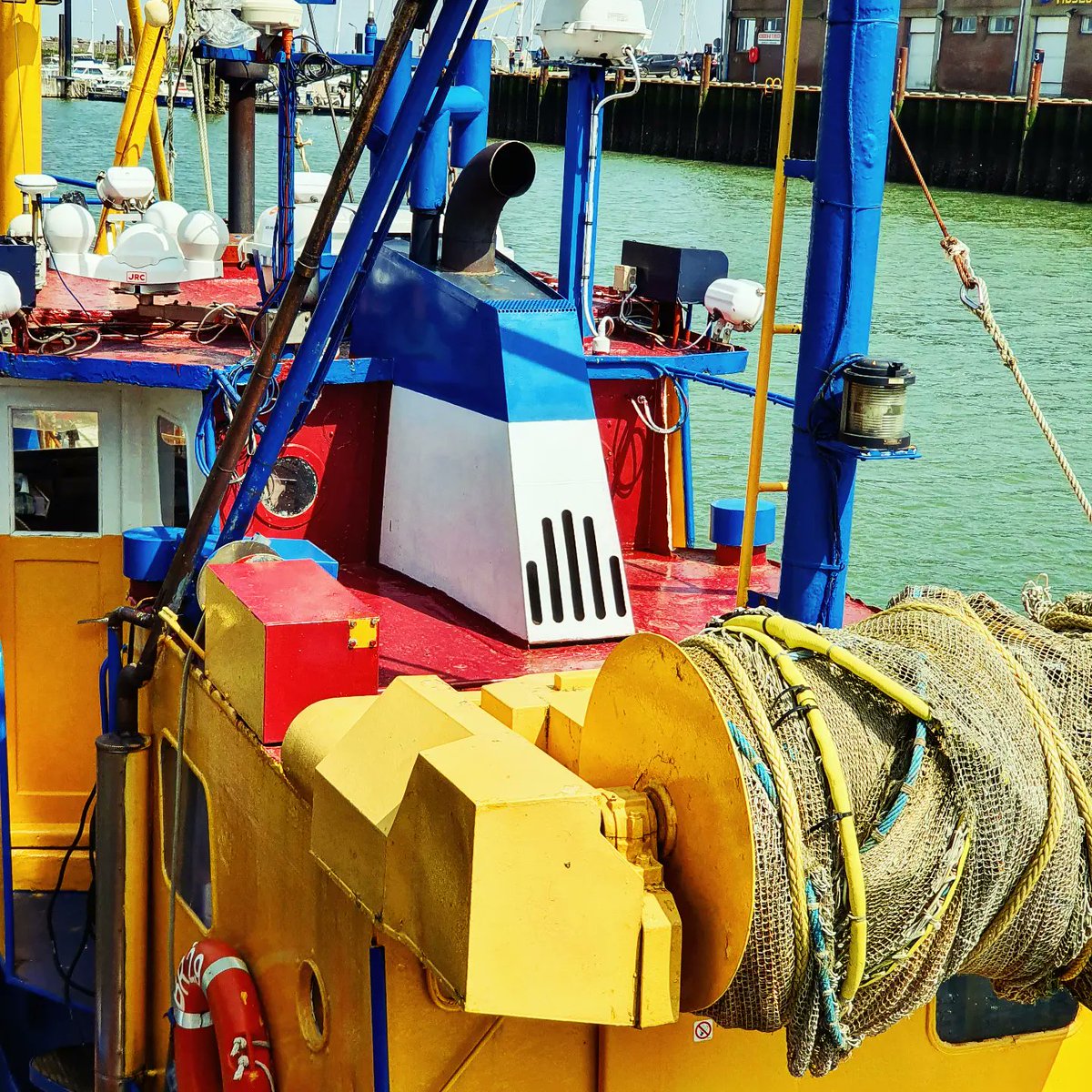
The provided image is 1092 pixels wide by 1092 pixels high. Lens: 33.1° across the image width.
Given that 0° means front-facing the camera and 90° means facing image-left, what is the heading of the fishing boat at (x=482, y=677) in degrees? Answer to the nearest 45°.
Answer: approximately 135°
